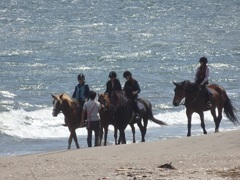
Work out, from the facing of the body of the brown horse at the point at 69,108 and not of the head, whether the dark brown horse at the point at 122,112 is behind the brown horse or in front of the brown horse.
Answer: behind

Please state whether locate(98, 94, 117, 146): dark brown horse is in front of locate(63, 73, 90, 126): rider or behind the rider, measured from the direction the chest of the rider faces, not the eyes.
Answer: behind

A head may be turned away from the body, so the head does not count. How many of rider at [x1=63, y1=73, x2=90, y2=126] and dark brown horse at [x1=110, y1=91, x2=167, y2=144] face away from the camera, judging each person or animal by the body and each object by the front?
0

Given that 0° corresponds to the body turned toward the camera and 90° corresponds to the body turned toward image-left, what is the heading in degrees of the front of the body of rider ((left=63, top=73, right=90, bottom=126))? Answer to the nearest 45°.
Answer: approximately 45°

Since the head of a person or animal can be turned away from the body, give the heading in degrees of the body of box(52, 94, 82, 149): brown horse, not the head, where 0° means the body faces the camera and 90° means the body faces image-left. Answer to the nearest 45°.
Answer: approximately 45°

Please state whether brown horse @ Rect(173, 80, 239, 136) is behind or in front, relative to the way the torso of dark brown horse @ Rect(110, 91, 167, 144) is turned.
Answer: behind

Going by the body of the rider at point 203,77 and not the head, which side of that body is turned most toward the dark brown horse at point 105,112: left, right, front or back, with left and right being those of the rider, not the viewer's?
front

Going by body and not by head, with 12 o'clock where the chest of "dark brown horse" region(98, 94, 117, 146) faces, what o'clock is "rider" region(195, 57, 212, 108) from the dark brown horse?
The rider is roughly at 7 o'clock from the dark brown horse.

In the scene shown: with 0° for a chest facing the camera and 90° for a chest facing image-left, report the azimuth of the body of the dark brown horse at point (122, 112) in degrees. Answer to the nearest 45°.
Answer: approximately 45°
